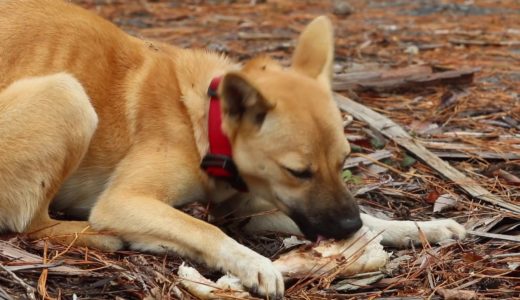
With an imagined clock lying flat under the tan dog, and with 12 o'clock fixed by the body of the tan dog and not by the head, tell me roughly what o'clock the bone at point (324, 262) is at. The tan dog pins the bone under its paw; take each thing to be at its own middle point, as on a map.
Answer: The bone is roughly at 1 o'clock from the tan dog.

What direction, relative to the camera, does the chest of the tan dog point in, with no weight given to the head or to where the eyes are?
to the viewer's right

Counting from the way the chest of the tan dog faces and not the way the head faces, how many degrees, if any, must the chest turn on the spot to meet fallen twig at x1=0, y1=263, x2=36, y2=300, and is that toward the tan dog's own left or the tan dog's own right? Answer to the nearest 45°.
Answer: approximately 135° to the tan dog's own right

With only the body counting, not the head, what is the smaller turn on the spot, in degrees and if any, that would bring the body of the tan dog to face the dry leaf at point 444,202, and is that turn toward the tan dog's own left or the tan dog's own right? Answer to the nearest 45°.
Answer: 0° — it already faces it

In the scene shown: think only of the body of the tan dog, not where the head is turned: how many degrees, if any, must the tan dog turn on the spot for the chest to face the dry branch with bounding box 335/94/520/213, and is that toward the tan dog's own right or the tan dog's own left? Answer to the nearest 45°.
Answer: approximately 45° to the tan dog's own left

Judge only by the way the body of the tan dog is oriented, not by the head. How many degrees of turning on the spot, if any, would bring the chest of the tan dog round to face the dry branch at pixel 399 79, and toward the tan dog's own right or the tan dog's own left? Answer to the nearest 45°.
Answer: approximately 45° to the tan dog's own left

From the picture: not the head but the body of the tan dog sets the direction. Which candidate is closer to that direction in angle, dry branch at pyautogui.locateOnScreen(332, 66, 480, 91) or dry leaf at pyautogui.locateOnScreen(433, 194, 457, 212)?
the dry leaf

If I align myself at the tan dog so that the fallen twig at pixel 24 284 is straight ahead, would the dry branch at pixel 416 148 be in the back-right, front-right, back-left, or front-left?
back-left
